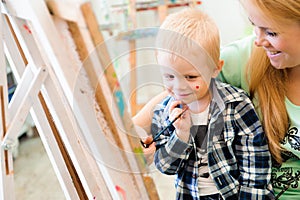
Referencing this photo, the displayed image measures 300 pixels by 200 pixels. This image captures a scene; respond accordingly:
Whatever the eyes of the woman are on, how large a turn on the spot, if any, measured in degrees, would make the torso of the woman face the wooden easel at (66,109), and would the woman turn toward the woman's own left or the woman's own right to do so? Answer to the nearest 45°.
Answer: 0° — they already face it

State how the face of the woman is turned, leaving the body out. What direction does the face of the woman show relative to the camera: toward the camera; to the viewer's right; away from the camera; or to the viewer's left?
to the viewer's left

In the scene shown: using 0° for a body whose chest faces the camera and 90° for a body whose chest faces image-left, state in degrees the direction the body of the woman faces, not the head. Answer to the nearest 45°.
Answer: approximately 45°
